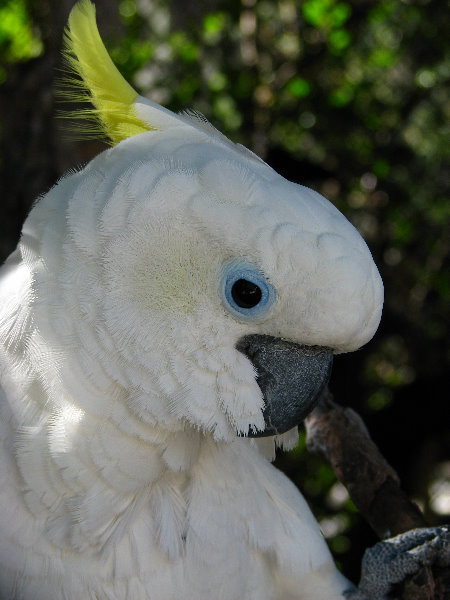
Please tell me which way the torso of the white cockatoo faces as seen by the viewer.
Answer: to the viewer's right
